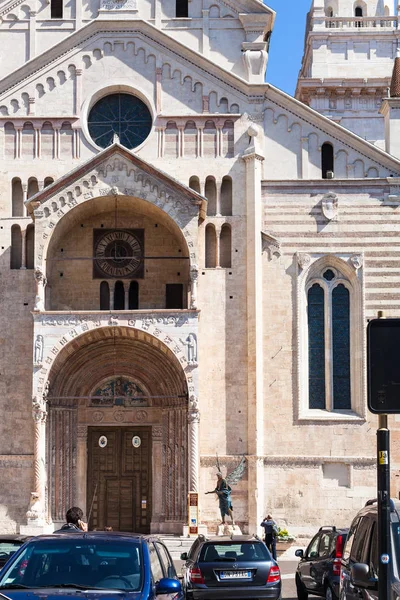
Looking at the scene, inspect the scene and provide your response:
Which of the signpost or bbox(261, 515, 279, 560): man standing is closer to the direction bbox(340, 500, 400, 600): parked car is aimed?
the signpost

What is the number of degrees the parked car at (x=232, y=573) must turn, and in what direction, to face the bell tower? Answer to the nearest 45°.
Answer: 0° — it already faces it

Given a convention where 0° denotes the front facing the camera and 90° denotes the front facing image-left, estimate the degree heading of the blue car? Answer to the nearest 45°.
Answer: approximately 0°

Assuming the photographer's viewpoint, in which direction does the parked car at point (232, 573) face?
facing away from the viewer

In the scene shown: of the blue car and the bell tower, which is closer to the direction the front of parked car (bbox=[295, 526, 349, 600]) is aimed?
the bell tower

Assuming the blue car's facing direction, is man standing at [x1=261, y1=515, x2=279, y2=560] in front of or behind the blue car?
behind

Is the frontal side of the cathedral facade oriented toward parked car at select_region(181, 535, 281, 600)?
yes

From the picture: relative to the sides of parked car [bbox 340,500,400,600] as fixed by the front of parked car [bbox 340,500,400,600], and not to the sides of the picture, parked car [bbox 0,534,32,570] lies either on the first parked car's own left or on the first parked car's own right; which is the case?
on the first parked car's own right

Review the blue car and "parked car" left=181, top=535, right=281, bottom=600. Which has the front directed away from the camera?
the parked car

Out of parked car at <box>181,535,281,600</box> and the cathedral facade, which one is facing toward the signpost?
the cathedral facade

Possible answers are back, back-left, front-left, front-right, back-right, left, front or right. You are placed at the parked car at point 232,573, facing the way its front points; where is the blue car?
back

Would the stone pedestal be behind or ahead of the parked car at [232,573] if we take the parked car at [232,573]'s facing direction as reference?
ahead
